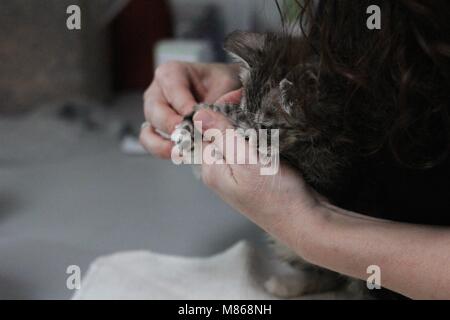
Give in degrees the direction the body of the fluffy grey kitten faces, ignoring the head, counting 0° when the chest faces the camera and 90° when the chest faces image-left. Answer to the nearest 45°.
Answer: approximately 90°
